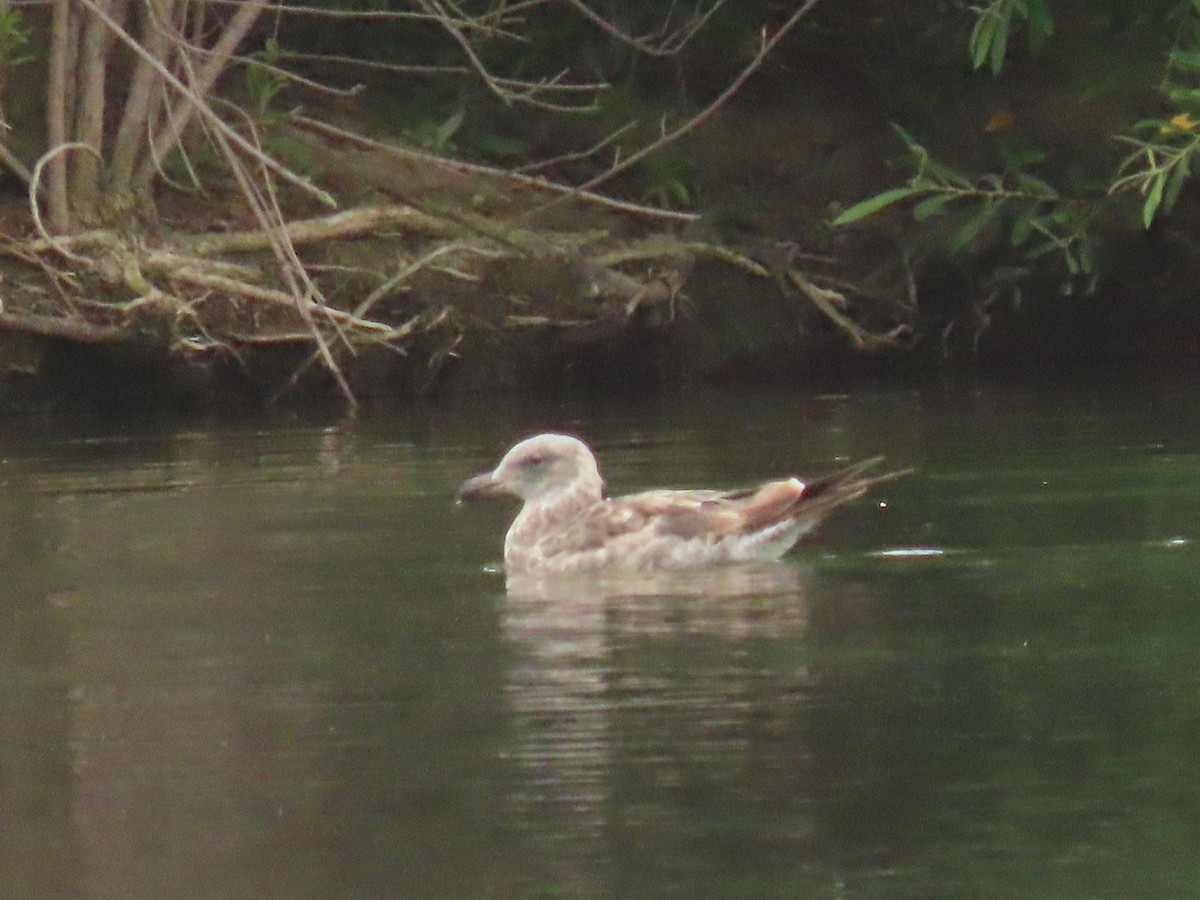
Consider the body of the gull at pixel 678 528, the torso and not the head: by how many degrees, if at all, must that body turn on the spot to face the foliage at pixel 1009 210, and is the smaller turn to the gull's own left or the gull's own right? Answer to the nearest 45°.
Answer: approximately 90° to the gull's own right

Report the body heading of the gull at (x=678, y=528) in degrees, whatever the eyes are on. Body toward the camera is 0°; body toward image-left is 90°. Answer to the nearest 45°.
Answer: approximately 90°

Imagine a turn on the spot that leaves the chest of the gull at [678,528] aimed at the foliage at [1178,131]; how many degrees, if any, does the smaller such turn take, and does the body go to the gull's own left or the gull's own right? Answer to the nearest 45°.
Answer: approximately 135° to the gull's own right

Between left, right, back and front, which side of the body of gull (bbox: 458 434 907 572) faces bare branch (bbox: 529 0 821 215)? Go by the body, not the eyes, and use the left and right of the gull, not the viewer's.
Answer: right

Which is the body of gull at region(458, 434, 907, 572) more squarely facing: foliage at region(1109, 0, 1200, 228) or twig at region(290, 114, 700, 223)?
the twig

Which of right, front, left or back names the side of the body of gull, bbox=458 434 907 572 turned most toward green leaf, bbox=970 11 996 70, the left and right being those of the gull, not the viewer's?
right
